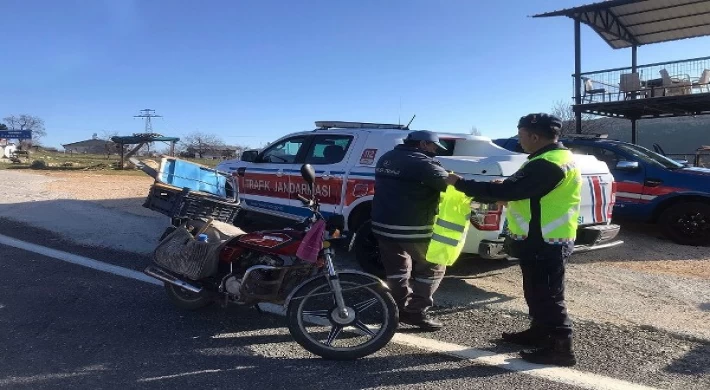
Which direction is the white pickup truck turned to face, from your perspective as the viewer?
facing away from the viewer and to the left of the viewer

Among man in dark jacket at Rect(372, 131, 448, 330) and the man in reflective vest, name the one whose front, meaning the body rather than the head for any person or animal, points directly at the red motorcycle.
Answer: the man in reflective vest

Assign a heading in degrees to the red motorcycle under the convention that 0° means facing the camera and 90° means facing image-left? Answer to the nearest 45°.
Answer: approximately 315°

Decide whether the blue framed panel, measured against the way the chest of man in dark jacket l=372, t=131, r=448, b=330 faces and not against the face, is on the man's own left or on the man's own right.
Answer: on the man's own left

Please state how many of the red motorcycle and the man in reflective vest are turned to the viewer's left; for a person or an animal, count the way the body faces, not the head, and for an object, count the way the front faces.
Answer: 1

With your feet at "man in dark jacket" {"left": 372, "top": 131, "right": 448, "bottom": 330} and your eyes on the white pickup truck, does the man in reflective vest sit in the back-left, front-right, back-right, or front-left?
back-right

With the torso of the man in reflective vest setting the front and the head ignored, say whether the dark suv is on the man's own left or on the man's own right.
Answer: on the man's own right

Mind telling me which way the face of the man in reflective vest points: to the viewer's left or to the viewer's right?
to the viewer's left

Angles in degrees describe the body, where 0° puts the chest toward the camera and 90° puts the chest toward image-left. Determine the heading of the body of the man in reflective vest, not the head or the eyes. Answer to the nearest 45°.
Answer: approximately 90°

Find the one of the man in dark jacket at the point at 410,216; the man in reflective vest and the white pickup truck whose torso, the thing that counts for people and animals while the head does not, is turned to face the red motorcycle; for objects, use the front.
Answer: the man in reflective vest

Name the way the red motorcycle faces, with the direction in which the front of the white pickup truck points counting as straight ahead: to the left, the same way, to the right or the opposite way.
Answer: the opposite way

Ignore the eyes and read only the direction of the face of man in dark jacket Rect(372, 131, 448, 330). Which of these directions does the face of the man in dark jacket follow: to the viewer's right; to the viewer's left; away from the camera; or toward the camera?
to the viewer's right
